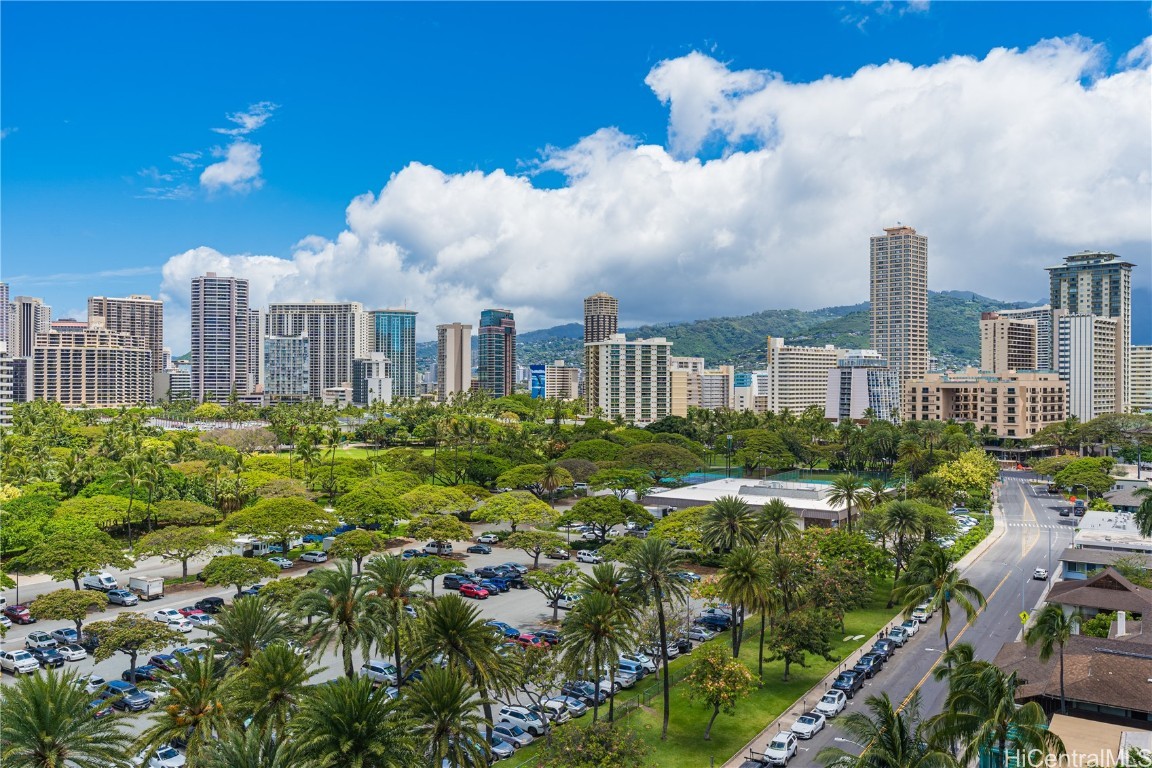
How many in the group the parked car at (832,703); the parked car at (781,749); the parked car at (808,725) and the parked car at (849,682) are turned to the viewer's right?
0

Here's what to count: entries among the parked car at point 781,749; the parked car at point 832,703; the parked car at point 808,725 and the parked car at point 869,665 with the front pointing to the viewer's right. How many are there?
0

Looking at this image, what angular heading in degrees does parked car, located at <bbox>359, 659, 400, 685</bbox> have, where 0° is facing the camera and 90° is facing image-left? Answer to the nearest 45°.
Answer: approximately 315°

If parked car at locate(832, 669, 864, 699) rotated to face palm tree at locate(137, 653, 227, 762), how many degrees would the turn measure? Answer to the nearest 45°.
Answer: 0° — it already faces it

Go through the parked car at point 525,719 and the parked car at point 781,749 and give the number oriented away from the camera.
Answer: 0

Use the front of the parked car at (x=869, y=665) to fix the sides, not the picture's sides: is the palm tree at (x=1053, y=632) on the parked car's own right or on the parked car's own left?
on the parked car's own left

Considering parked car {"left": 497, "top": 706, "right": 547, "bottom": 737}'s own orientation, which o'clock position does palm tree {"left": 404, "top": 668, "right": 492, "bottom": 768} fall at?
The palm tree is roughly at 2 o'clock from the parked car.

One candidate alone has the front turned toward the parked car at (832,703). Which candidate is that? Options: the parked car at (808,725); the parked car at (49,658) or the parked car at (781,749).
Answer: the parked car at (49,658)

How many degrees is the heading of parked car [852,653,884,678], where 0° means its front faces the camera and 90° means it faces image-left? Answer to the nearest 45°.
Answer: approximately 45°

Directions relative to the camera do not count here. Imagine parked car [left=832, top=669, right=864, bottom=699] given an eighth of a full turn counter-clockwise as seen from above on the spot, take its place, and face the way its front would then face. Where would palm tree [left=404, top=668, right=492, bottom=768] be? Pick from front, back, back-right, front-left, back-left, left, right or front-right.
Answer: front-right
